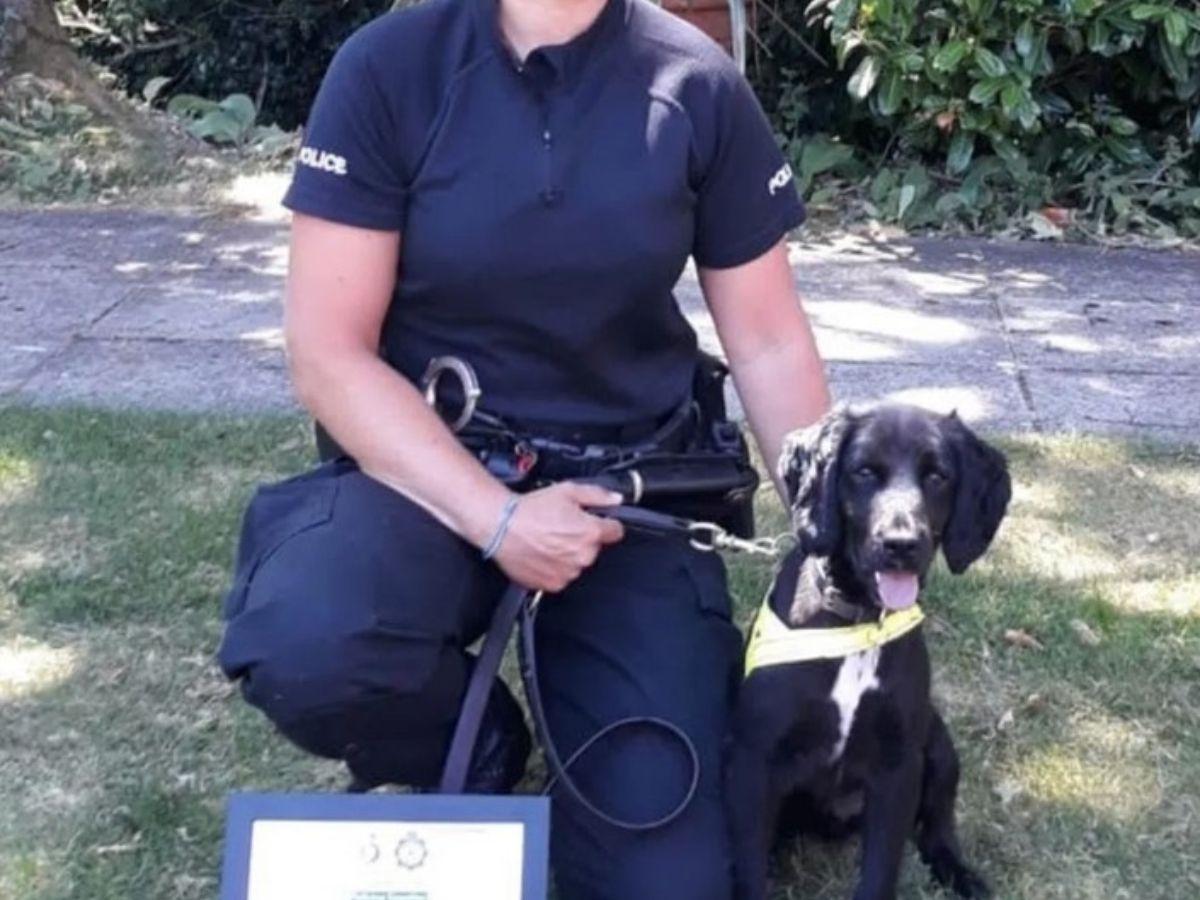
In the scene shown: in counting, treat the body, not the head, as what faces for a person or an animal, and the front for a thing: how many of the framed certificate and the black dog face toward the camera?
2

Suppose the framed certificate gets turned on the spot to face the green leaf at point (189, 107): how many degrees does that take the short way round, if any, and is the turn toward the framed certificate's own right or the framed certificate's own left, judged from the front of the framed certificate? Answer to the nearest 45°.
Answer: approximately 180°

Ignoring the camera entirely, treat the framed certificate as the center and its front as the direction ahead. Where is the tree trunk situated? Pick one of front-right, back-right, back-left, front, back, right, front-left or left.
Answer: back

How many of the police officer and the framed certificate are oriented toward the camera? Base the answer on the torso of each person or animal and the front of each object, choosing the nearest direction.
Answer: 2

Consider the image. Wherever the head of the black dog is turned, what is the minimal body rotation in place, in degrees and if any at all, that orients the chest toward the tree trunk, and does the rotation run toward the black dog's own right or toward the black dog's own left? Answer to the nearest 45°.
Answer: approximately 135° to the black dog's own right

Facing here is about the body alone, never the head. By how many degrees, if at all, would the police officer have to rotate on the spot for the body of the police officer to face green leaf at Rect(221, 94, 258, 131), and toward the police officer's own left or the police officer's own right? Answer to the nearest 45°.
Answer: approximately 180°

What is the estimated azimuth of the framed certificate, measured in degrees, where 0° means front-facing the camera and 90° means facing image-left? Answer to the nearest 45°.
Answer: approximately 0°

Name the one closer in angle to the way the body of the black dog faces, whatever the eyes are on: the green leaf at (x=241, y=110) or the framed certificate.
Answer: the framed certificate
